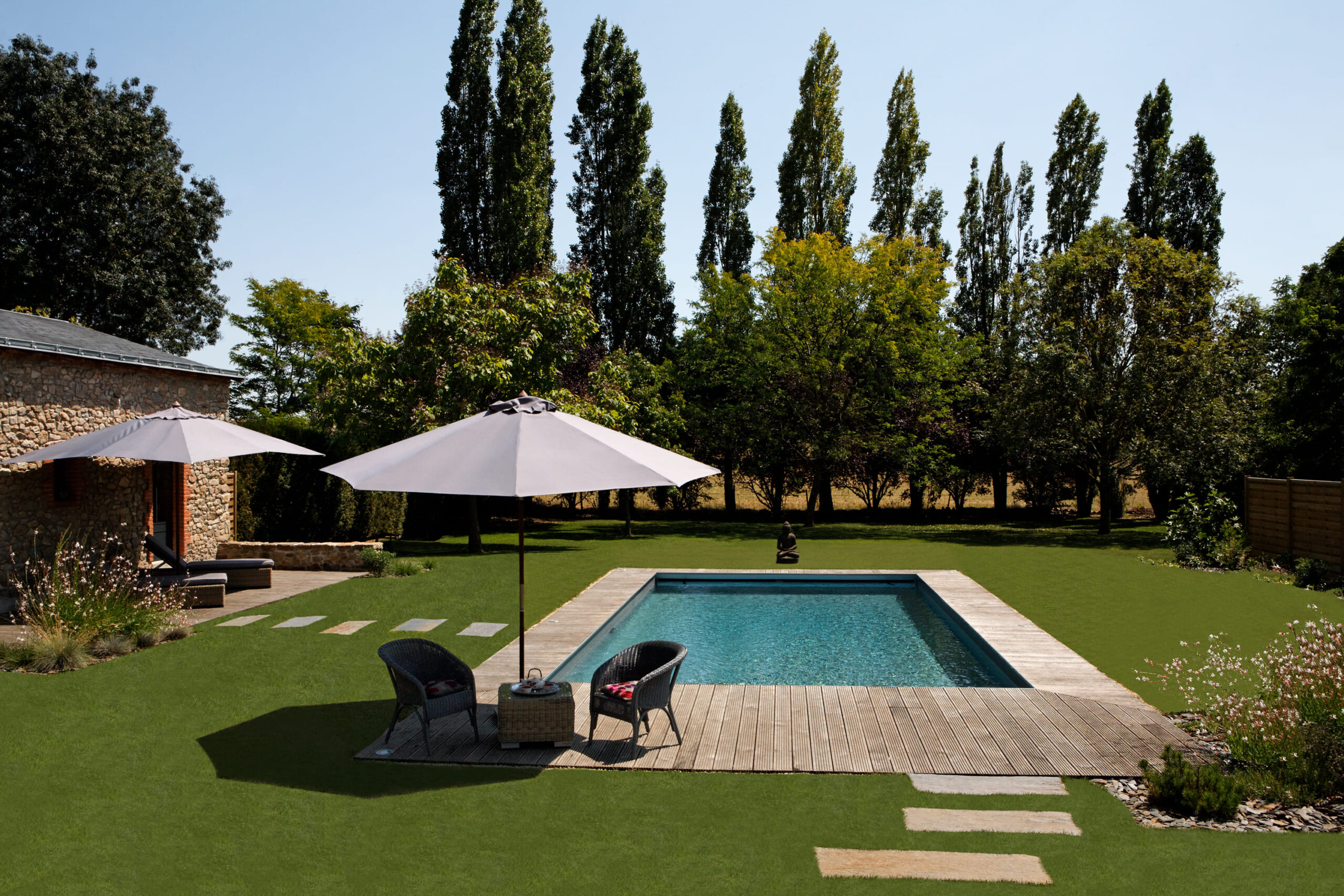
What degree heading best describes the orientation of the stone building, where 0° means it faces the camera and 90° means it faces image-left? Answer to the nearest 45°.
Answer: approximately 315°

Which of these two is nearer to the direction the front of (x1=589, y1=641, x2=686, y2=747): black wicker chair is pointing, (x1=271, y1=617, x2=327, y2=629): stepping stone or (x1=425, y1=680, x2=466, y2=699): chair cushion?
the chair cushion

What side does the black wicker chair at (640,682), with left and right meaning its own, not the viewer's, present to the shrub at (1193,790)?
left

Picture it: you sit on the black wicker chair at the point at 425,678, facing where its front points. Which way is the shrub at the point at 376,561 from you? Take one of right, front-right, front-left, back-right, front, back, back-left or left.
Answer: back-left

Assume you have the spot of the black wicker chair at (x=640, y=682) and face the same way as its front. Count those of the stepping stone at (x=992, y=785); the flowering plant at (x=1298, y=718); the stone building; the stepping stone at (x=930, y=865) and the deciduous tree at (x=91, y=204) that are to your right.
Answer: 2

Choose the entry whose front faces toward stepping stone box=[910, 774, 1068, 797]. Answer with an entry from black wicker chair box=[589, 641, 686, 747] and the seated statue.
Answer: the seated statue

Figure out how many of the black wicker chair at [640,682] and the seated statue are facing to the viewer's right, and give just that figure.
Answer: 0

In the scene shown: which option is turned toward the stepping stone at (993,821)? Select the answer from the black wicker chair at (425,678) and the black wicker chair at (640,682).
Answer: the black wicker chair at (425,678)

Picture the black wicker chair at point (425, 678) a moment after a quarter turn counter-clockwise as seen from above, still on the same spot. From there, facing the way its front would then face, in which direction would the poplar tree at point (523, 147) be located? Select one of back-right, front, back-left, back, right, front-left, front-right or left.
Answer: front-left

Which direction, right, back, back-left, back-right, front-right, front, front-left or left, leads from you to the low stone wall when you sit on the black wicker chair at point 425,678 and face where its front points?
back-left

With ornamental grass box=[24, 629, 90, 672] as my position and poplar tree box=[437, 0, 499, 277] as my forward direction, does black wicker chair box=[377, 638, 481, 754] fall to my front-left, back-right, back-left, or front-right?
back-right

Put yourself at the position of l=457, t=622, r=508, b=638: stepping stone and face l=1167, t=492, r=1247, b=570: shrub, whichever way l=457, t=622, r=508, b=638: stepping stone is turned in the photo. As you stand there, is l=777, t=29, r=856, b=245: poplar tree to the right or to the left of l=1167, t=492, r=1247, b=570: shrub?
left

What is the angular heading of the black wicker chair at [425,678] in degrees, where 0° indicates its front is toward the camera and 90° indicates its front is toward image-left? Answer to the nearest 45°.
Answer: approximately 315°

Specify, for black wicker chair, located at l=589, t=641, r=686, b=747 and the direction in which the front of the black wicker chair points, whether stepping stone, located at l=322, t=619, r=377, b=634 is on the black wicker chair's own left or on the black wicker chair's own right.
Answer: on the black wicker chair's own right
